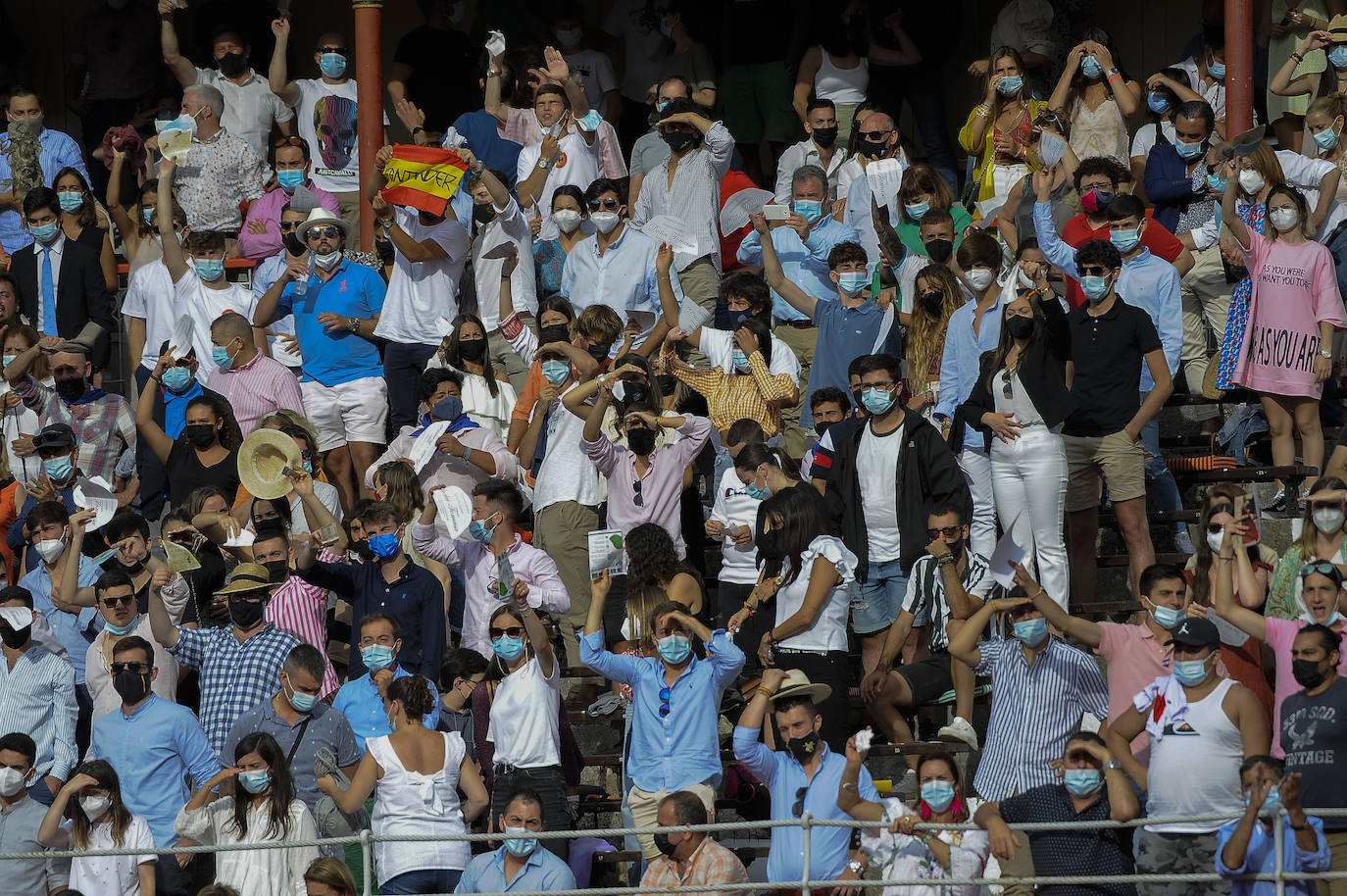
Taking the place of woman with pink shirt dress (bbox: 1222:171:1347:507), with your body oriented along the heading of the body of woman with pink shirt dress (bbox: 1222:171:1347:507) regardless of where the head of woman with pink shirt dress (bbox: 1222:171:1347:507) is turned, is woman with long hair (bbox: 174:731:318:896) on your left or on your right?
on your right

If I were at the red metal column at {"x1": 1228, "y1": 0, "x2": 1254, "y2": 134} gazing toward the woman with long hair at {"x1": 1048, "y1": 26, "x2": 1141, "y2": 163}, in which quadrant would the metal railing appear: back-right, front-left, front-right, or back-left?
front-left

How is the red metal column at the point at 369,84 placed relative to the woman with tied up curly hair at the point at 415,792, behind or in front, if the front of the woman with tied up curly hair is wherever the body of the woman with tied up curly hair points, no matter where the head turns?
in front

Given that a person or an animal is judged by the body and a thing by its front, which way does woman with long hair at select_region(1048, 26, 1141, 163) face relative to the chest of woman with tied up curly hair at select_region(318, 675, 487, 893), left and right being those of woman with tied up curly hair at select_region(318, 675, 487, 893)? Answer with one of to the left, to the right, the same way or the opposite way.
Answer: the opposite way

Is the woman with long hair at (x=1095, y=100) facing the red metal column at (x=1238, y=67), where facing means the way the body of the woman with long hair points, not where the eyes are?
no

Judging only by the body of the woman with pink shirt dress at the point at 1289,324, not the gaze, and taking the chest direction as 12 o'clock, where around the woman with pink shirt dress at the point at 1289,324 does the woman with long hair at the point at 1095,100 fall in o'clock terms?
the woman with long hair at the point at 1095,100 is roughly at 5 o'clock from the woman with pink shirt dress at the point at 1289,324.

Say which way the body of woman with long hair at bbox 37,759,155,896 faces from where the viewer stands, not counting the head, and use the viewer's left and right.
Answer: facing the viewer

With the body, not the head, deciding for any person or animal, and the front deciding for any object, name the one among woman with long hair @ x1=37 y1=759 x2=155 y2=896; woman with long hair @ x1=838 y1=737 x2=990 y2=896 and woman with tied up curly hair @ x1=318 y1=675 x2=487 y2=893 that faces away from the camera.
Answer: woman with tied up curly hair @ x1=318 y1=675 x2=487 y2=893

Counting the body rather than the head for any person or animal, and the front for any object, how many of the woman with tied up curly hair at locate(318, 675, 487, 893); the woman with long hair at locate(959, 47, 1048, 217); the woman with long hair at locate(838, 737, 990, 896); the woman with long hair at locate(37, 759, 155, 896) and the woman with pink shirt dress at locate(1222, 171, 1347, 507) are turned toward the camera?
4

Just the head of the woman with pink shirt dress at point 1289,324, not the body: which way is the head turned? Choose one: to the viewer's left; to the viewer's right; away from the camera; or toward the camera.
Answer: toward the camera

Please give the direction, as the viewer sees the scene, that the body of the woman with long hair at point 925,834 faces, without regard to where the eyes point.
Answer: toward the camera

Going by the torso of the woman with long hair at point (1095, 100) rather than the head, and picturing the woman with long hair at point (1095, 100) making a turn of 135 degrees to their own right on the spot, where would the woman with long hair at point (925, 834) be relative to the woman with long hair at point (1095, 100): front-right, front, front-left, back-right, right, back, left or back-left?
back-left

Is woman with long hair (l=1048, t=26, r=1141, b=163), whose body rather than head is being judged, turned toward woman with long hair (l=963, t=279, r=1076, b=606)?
yes

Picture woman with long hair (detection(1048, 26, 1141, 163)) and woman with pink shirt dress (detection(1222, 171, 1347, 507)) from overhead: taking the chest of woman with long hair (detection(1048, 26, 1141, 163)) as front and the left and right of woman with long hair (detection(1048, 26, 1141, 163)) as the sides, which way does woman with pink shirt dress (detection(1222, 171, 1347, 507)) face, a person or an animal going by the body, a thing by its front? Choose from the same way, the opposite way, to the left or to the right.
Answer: the same way

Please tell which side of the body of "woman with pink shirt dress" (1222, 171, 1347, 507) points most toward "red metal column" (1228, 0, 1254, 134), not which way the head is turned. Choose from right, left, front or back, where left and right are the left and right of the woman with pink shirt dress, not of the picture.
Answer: back

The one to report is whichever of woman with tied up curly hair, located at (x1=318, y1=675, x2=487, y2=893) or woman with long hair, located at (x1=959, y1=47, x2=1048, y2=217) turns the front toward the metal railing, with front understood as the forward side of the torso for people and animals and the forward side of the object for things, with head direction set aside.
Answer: woman with long hair, located at (x1=959, y1=47, x2=1048, y2=217)

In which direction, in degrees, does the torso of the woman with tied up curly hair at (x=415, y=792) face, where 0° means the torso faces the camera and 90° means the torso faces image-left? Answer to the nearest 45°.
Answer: approximately 180°

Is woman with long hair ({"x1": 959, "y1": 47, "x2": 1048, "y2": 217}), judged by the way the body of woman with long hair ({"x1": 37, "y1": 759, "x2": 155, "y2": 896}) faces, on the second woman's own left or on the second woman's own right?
on the second woman's own left

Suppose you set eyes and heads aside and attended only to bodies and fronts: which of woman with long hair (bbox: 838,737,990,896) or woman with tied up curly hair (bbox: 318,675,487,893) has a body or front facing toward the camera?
woman with long hair (bbox: 838,737,990,896)

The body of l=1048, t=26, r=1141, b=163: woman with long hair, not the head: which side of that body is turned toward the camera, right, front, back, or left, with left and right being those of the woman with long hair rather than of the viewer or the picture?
front
